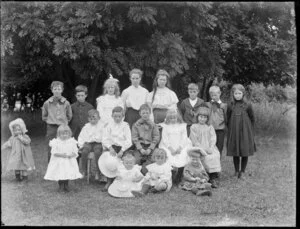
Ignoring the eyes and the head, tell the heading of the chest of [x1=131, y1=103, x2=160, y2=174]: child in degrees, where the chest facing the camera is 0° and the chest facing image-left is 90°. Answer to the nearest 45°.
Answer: approximately 0°

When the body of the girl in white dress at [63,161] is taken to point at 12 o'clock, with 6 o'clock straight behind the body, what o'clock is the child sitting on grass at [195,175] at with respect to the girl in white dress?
The child sitting on grass is roughly at 9 o'clock from the girl in white dress.

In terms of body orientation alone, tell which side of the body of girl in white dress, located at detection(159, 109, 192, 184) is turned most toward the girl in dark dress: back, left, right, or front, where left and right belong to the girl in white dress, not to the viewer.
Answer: left

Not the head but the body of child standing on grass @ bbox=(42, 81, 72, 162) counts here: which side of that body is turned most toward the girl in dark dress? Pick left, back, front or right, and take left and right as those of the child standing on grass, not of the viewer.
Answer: left

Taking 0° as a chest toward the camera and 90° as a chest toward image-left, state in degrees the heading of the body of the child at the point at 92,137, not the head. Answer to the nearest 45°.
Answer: approximately 0°
